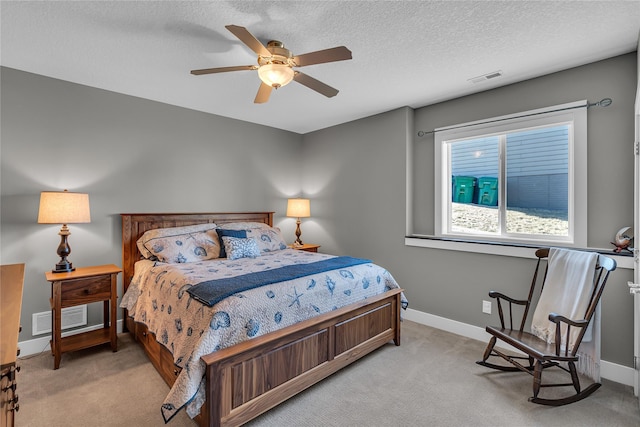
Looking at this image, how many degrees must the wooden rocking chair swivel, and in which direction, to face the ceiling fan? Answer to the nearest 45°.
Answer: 0° — it already faces it

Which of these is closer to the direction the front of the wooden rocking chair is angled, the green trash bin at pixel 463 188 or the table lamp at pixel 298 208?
the table lamp

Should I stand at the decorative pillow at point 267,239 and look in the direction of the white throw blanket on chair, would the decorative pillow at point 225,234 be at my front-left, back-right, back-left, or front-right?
back-right

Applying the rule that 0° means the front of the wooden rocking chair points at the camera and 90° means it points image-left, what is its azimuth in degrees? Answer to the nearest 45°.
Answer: approximately 45°

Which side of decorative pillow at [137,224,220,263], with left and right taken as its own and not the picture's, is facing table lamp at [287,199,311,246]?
left

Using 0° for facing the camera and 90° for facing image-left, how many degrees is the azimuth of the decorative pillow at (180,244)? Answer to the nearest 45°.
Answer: approximately 315°
